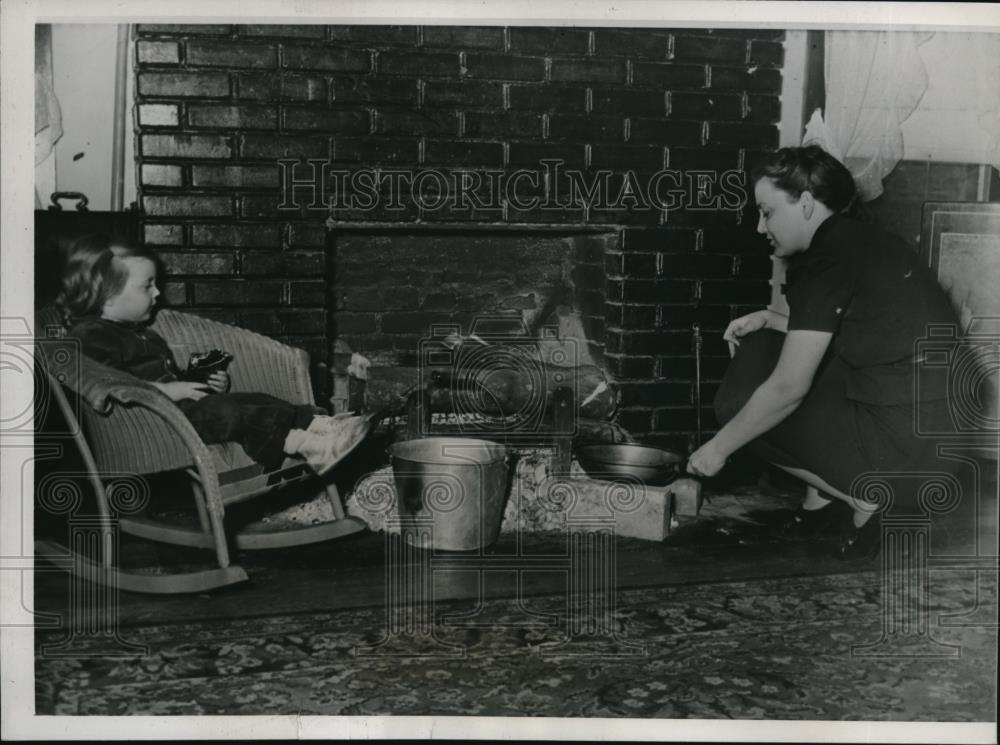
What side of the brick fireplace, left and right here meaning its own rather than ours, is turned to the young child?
right

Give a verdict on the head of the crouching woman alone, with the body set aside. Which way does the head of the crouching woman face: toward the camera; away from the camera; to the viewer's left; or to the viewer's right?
to the viewer's left

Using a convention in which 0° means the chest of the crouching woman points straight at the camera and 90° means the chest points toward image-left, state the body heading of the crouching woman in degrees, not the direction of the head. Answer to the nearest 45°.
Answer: approximately 90°

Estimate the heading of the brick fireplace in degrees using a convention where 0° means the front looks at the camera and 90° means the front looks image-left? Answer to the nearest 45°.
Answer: approximately 0°

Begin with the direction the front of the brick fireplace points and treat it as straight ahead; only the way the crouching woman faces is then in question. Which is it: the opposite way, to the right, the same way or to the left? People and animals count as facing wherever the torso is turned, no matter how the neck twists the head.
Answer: to the right

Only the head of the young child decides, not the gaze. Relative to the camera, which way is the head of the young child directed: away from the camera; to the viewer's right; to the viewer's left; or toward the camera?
to the viewer's right

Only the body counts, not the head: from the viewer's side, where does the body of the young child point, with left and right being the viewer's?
facing to the right of the viewer
